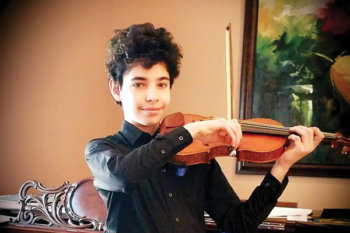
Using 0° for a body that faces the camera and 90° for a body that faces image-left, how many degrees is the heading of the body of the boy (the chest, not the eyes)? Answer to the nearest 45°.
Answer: approximately 315°

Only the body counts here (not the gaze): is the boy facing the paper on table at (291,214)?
no

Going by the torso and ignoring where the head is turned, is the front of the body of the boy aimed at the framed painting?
no

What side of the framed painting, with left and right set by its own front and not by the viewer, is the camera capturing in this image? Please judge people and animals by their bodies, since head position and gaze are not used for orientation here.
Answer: front

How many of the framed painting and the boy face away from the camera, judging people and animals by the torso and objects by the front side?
0
